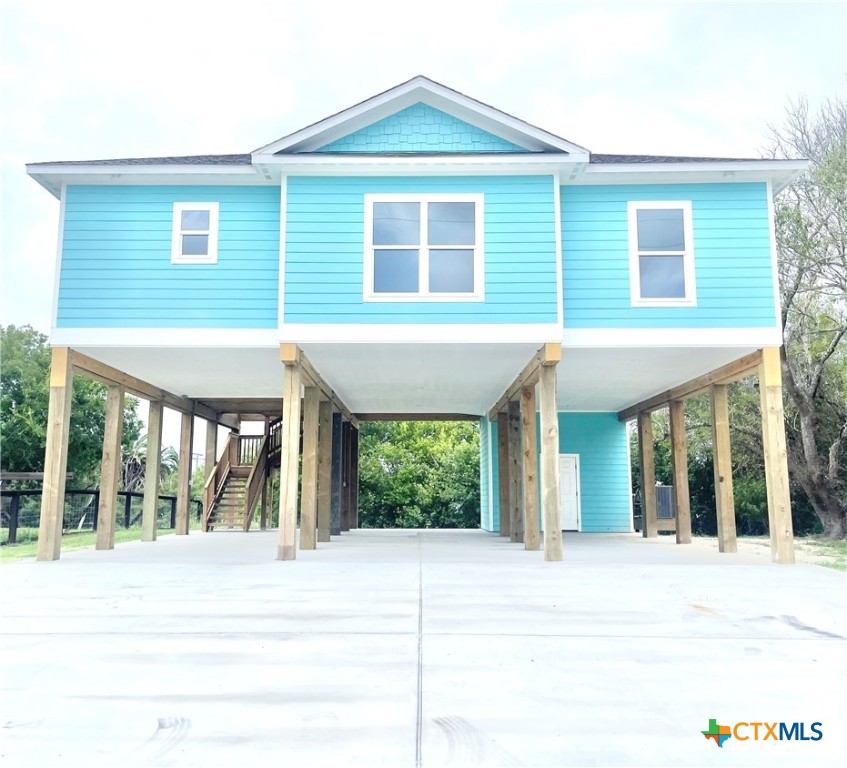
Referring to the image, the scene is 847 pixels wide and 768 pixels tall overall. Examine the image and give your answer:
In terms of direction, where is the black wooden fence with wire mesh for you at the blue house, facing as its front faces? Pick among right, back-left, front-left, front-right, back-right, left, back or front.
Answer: back-right

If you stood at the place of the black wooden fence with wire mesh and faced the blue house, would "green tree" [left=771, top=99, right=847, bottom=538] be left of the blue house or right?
left

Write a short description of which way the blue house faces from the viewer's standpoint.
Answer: facing the viewer

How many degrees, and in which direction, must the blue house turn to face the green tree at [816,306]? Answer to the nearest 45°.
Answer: approximately 135° to its left

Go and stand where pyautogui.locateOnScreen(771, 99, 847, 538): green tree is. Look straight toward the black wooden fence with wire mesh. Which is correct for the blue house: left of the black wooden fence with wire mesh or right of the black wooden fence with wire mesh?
left
